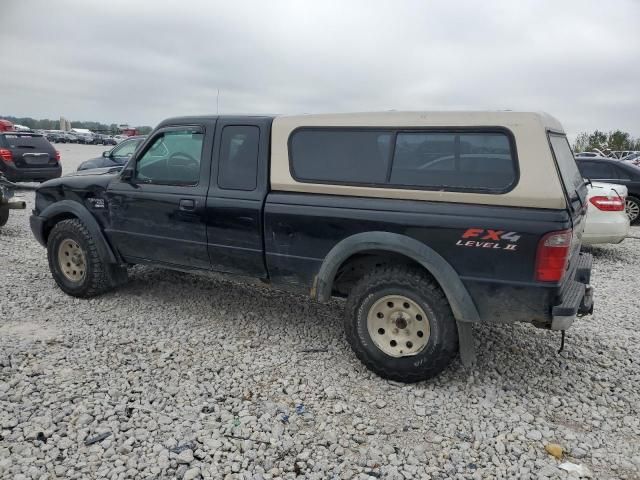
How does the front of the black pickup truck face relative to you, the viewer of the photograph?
facing away from the viewer and to the left of the viewer

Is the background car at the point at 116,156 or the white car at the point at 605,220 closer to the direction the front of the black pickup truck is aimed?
the background car

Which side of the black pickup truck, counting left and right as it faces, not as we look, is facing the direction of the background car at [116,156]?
front

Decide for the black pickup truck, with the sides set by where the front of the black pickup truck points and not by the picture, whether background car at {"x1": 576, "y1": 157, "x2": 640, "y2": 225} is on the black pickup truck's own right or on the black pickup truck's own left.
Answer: on the black pickup truck's own right

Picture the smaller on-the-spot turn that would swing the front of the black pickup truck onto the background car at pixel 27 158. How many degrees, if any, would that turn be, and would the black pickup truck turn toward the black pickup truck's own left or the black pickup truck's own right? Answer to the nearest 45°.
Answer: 0° — it already faces it

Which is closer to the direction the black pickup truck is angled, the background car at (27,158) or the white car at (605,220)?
the background car

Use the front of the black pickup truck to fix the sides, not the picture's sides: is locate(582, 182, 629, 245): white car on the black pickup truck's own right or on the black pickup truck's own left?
on the black pickup truck's own right

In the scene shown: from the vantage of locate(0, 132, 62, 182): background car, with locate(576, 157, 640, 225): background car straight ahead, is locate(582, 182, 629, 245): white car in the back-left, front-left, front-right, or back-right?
front-right
